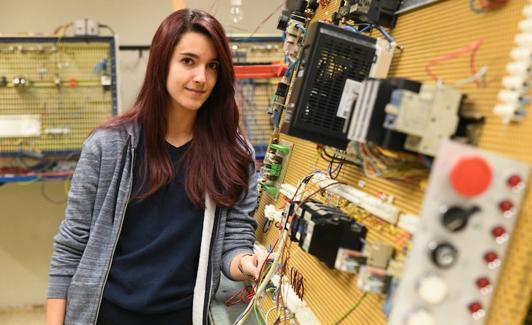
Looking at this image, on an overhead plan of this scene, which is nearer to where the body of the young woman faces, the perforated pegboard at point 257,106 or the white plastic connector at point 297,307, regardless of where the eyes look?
the white plastic connector

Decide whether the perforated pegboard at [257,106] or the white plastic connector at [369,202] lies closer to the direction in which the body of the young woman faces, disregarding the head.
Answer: the white plastic connector

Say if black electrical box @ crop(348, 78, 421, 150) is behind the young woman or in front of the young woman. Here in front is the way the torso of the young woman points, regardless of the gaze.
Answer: in front

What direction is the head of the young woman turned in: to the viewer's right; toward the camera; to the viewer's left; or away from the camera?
toward the camera

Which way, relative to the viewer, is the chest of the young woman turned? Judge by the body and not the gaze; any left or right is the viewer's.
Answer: facing the viewer and to the right of the viewer

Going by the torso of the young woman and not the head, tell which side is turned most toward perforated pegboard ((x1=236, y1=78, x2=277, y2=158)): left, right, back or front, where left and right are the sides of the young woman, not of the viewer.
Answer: back

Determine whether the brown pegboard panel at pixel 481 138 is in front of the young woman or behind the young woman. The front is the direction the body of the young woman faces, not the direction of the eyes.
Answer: in front

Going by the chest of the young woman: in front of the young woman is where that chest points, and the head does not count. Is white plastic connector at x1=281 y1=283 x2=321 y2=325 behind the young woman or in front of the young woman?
in front

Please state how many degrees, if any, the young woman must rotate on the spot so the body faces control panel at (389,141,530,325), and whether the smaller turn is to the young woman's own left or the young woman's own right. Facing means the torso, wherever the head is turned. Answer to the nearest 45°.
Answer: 0° — they already face it

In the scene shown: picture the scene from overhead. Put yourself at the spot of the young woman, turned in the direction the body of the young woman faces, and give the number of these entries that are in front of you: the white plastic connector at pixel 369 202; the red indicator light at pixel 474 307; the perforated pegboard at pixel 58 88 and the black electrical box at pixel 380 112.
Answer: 3
